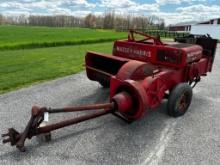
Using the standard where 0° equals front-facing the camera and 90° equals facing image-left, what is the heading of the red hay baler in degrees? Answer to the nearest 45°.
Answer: approximately 45°
